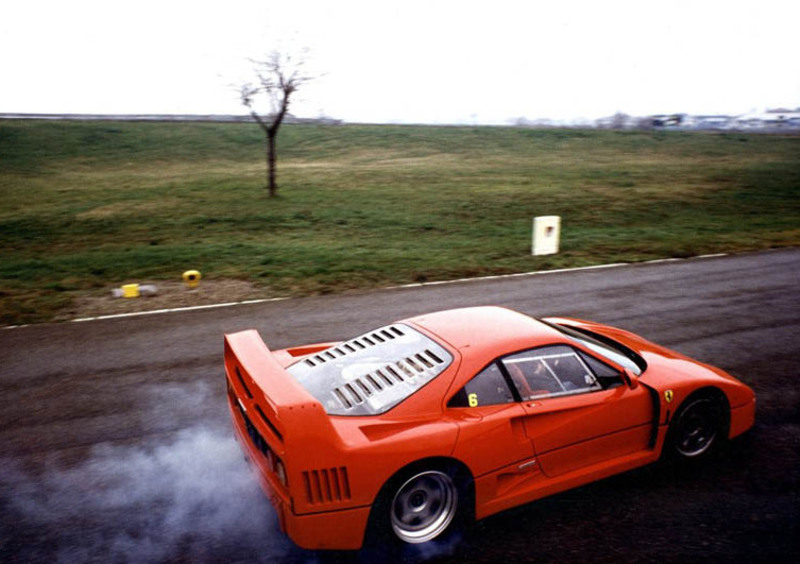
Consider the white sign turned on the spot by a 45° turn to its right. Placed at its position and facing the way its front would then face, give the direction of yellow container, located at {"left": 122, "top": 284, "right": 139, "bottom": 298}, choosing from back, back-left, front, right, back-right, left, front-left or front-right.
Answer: front

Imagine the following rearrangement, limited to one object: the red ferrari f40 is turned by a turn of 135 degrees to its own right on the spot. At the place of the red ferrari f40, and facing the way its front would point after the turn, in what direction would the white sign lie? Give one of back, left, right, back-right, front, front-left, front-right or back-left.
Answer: back

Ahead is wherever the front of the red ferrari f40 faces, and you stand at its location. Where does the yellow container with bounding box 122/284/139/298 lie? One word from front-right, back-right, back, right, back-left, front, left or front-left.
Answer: left

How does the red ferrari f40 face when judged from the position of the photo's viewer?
facing away from the viewer and to the right of the viewer

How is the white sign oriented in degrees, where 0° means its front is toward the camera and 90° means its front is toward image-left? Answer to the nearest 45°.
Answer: approximately 0°

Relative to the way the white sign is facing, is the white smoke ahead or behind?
ahead
